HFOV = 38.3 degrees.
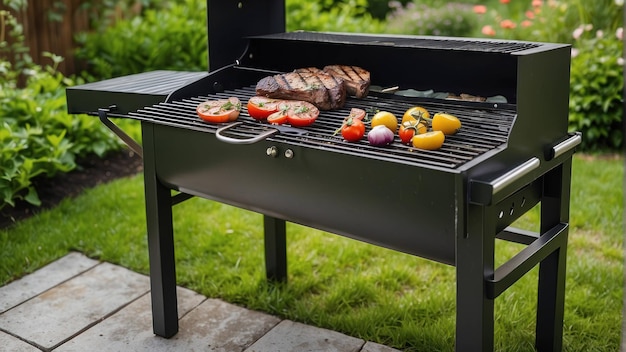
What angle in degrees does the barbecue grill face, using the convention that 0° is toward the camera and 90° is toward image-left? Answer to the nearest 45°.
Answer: approximately 45°

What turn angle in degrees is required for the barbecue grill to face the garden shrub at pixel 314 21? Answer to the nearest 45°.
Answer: approximately 135° to its right

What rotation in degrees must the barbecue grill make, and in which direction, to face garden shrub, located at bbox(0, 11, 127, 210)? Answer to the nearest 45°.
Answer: approximately 90° to its right

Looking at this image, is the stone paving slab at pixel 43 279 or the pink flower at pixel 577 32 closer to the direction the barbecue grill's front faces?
the stone paving slab

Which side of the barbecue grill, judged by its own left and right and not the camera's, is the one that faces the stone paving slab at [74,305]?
right

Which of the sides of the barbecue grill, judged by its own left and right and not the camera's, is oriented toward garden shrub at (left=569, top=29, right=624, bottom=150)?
back

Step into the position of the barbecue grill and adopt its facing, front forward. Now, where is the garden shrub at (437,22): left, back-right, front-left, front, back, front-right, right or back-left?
back-right

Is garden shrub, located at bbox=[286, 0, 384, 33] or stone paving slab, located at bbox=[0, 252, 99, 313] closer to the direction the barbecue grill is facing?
the stone paving slab
